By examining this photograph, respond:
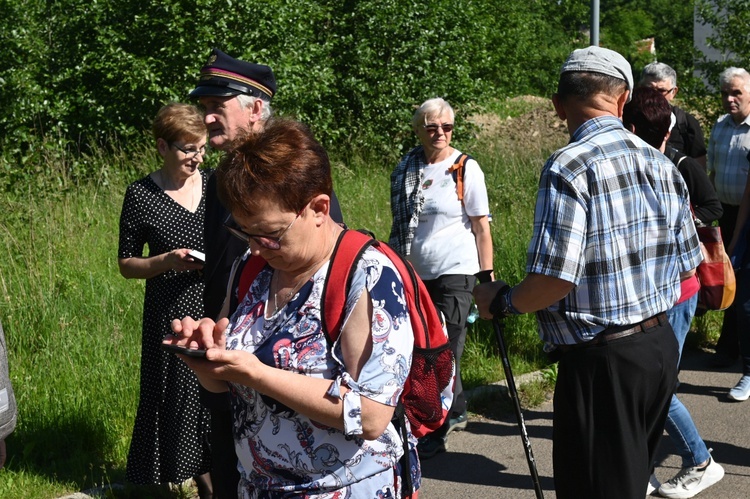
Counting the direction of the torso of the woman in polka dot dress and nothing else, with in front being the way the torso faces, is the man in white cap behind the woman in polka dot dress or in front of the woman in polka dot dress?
in front

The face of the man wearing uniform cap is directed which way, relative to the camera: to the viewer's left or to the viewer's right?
to the viewer's left

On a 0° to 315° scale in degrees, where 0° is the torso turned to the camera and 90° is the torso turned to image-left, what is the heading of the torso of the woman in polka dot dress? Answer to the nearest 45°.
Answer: approximately 315°

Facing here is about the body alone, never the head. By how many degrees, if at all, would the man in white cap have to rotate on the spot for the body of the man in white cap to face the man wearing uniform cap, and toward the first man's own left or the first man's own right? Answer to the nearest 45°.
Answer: approximately 45° to the first man's own left

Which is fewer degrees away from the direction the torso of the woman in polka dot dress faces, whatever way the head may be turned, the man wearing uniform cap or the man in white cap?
the man in white cap

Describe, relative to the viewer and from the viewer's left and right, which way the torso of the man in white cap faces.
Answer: facing away from the viewer and to the left of the viewer

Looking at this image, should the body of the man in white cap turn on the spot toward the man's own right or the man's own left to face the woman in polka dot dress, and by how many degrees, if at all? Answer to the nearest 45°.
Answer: approximately 45° to the man's own left

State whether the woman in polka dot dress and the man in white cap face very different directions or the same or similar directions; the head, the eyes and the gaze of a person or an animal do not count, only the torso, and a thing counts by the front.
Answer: very different directions
